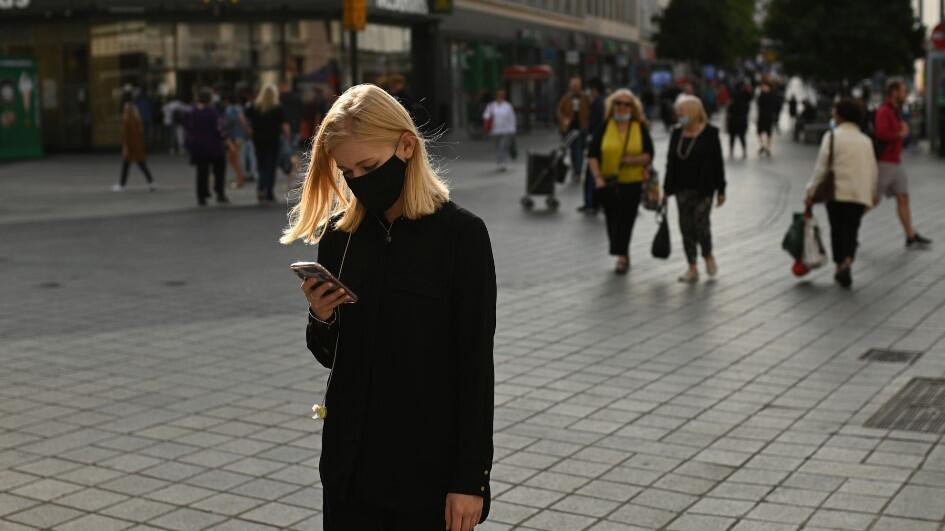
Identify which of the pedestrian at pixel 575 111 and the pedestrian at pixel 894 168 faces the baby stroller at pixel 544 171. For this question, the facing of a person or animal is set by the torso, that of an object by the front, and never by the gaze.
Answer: the pedestrian at pixel 575 111

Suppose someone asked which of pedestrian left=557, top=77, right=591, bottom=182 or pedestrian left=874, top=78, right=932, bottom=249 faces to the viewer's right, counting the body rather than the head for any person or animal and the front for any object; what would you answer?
pedestrian left=874, top=78, right=932, bottom=249

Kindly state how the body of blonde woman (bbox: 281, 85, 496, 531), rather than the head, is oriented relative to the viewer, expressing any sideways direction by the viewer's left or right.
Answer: facing the viewer and to the left of the viewer

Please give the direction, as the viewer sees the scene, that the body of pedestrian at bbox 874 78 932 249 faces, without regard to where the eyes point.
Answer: to the viewer's right

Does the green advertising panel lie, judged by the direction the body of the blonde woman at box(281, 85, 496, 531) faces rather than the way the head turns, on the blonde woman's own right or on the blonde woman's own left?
on the blonde woman's own right

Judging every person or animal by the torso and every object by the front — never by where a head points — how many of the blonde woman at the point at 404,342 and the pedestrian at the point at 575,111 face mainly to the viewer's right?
0

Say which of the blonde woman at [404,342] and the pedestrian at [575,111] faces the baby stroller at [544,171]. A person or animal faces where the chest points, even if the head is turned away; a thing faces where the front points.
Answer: the pedestrian

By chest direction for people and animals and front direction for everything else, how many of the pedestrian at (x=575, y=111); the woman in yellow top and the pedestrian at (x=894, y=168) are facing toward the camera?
2

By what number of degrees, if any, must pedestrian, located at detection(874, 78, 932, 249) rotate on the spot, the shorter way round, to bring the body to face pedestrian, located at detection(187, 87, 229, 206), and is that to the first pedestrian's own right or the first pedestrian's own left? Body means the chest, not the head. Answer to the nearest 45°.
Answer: approximately 180°

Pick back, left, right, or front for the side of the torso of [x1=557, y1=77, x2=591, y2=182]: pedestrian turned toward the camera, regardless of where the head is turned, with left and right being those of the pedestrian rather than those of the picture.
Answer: front

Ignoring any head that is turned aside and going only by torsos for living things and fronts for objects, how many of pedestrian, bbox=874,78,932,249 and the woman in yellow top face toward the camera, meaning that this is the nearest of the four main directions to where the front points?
1

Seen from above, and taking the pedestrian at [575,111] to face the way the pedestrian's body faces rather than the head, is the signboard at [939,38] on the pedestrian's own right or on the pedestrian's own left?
on the pedestrian's own left

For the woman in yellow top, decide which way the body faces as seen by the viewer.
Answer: toward the camera

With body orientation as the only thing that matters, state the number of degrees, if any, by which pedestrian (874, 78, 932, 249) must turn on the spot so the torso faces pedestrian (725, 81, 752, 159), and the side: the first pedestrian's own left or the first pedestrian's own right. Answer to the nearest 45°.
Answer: approximately 90° to the first pedestrian's own left

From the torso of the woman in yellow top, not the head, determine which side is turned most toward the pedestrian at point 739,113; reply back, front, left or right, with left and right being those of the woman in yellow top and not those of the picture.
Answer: back
